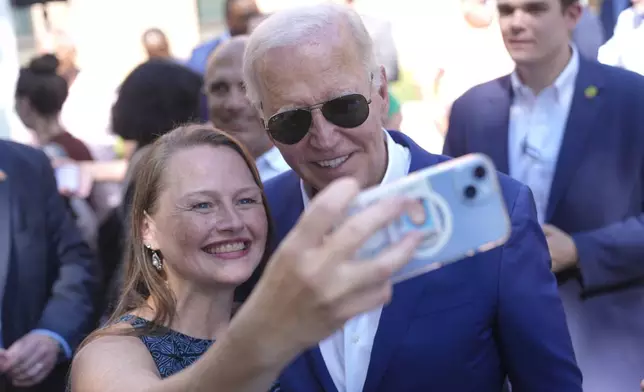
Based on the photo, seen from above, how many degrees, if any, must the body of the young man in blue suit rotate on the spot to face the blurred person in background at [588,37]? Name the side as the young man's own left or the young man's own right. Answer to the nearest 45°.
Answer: approximately 135° to the young man's own right

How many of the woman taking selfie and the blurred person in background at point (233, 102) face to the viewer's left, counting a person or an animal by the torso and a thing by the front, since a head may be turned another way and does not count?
0

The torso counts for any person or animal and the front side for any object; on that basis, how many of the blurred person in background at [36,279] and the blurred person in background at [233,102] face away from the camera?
0

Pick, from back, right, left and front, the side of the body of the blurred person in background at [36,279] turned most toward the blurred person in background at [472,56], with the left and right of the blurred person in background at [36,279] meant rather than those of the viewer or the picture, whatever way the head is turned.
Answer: back

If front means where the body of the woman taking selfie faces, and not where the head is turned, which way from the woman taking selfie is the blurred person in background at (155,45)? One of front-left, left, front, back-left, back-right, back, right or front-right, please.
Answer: back-left

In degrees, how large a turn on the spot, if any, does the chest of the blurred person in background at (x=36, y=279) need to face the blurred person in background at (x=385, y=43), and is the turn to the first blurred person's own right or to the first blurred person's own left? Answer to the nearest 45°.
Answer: approximately 180°

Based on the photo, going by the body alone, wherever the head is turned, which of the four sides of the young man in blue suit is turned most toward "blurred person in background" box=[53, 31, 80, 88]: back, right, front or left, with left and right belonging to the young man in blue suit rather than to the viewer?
right

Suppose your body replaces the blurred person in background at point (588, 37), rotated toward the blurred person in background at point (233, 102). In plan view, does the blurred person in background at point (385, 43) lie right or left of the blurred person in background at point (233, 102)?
right

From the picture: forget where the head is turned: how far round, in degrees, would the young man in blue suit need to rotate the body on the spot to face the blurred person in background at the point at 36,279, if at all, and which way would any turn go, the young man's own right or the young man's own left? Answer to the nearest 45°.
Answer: approximately 45° to the young man's own right

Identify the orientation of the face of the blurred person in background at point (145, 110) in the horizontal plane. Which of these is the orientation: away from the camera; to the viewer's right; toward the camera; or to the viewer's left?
away from the camera

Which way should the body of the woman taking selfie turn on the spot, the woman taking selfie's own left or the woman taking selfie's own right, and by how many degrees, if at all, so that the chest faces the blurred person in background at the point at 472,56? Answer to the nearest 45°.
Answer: approximately 90° to the woman taking selfie's own left

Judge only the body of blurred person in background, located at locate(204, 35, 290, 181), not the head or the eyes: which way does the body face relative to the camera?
toward the camera
